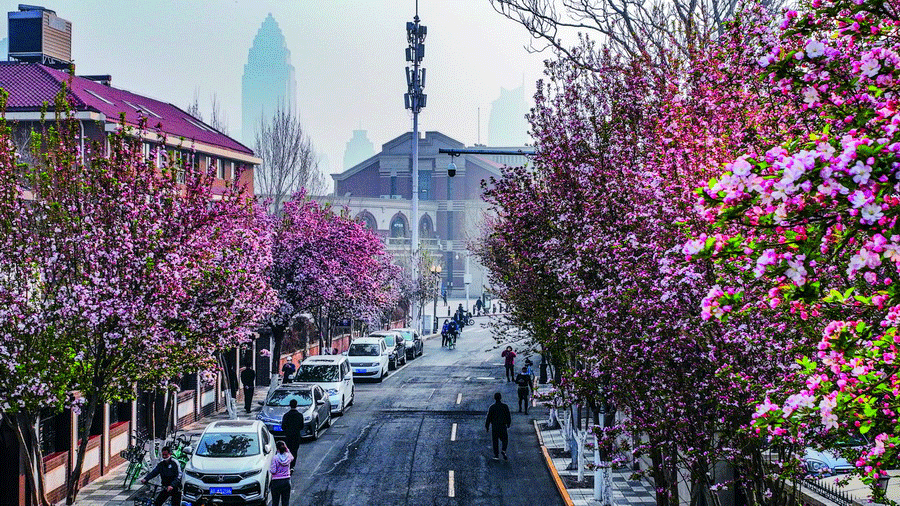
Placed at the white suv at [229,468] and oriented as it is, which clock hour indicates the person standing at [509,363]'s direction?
The person standing is roughly at 7 o'clock from the white suv.

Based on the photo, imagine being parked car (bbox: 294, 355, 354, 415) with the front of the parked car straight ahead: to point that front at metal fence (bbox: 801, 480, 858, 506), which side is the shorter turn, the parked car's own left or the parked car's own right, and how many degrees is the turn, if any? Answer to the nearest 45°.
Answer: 0° — it already faces it

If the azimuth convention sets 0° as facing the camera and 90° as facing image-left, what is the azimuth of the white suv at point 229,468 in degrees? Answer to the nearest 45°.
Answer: approximately 0°
